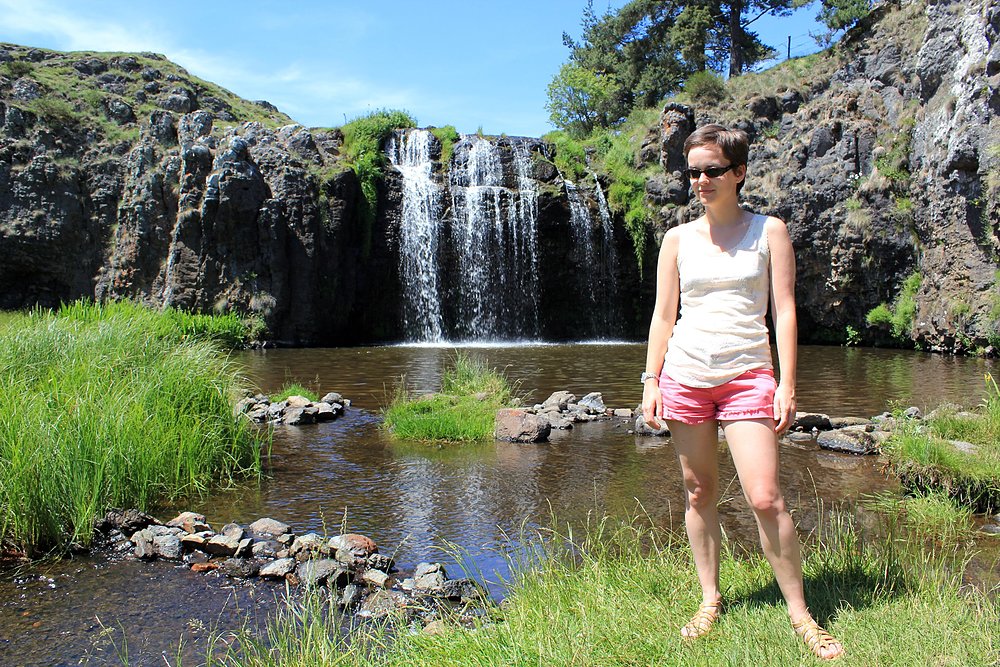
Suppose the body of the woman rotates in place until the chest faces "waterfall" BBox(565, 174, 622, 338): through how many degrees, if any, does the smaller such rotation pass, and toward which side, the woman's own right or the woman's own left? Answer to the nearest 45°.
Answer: approximately 180°

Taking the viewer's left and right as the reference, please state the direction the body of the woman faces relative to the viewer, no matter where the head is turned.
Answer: facing the viewer

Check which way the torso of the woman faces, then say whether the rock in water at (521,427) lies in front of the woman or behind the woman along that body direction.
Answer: behind

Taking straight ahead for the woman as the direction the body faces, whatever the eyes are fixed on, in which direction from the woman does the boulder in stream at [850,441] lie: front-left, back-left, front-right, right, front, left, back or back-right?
back

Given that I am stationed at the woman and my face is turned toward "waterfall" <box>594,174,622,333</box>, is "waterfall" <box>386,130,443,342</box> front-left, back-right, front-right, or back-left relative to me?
front-left

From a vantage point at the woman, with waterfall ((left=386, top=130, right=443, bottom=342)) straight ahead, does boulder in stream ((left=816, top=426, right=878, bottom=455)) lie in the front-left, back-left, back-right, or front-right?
front-right

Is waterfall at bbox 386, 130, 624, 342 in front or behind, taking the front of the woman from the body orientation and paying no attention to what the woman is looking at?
behind

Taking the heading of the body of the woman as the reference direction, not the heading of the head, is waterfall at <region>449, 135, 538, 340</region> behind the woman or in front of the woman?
behind

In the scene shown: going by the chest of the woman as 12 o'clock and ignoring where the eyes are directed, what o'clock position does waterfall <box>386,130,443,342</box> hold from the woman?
The waterfall is roughly at 5 o'clock from the woman.
